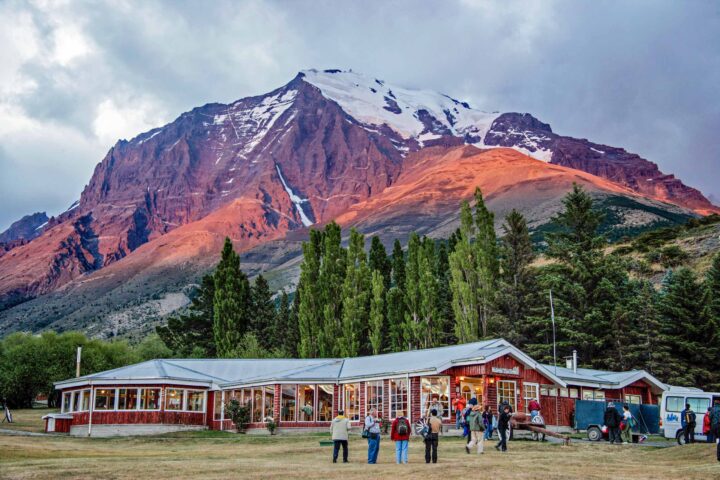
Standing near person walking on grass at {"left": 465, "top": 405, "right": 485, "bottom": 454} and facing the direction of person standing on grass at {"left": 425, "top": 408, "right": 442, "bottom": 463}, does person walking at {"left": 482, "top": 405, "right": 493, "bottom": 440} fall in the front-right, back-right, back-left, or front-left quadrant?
back-right

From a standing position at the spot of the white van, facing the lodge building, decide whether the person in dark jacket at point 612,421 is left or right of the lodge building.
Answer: left

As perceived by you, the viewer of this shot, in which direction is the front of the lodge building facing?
facing the viewer and to the right of the viewer

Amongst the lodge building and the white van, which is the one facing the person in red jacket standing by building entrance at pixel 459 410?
the lodge building
